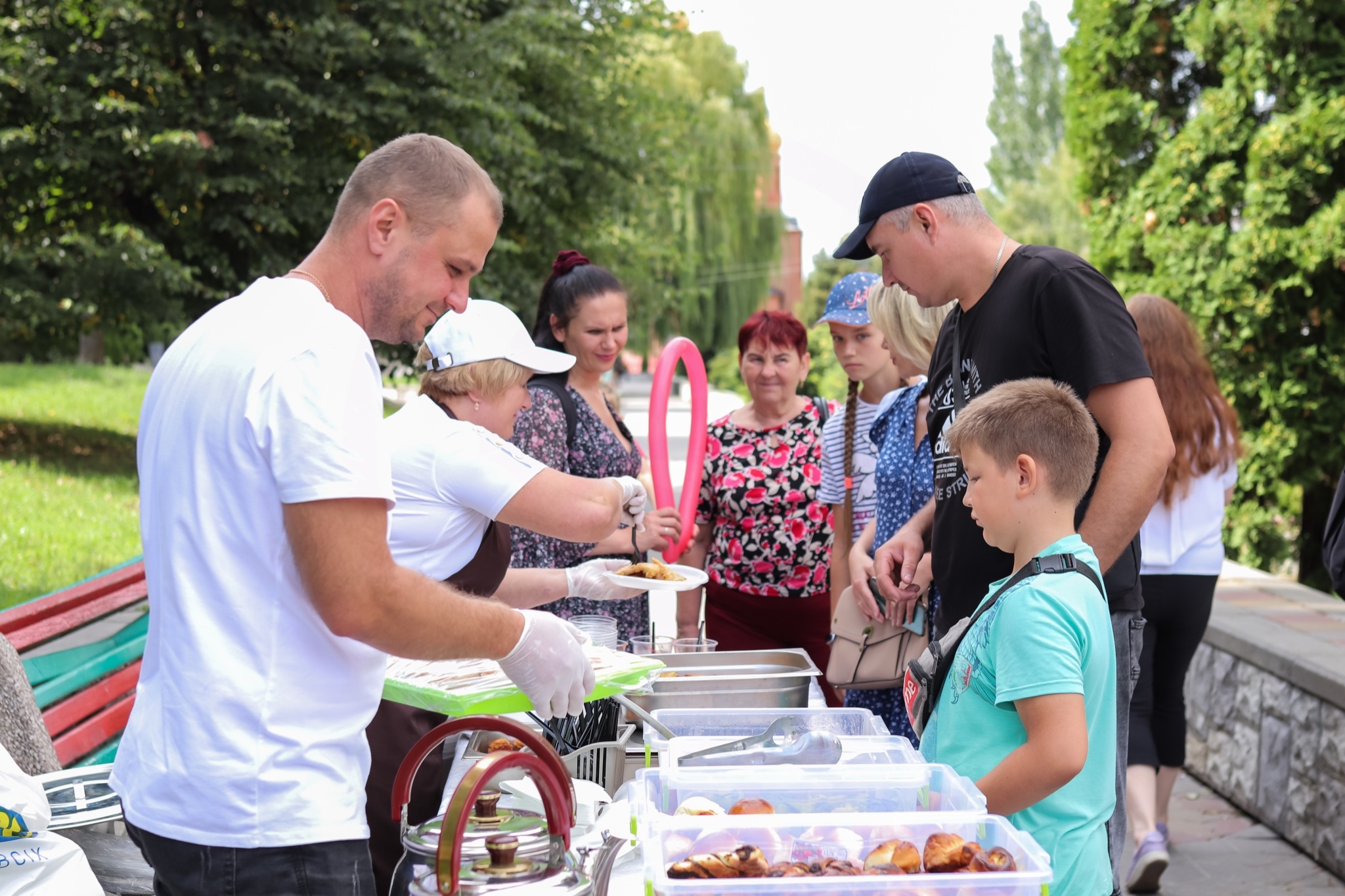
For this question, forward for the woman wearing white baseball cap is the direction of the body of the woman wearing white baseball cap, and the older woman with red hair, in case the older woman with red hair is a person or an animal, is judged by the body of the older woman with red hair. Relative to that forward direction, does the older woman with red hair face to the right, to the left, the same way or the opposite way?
to the right

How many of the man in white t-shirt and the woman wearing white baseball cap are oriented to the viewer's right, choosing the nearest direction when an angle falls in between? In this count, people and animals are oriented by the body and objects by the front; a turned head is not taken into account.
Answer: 2

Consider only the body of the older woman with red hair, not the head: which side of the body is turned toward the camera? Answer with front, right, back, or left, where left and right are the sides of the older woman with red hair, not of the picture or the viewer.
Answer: front

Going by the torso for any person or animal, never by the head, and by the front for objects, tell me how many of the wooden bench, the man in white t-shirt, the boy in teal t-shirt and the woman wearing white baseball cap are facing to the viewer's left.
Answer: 1

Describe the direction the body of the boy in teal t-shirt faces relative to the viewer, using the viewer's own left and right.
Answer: facing to the left of the viewer

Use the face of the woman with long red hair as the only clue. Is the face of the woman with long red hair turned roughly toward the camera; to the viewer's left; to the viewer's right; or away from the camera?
away from the camera

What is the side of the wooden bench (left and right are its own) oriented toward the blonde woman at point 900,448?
front

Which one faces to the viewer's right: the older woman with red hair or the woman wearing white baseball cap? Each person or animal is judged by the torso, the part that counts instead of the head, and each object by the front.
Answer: the woman wearing white baseball cap

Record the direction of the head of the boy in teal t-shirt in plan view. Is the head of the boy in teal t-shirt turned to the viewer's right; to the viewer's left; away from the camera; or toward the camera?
to the viewer's left

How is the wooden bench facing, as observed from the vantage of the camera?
facing the viewer and to the right of the viewer

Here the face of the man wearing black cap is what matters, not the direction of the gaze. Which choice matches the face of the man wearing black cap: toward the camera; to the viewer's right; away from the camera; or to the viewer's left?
to the viewer's left

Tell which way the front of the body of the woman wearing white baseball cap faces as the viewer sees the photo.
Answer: to the viewer's right

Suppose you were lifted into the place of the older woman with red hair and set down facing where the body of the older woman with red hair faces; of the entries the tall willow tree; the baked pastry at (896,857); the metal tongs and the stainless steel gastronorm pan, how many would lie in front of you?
3
